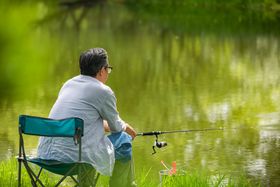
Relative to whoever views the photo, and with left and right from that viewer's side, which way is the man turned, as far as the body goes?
facing away from the viewer and to the right of the viewer

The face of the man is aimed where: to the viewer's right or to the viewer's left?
to the viewer's right
